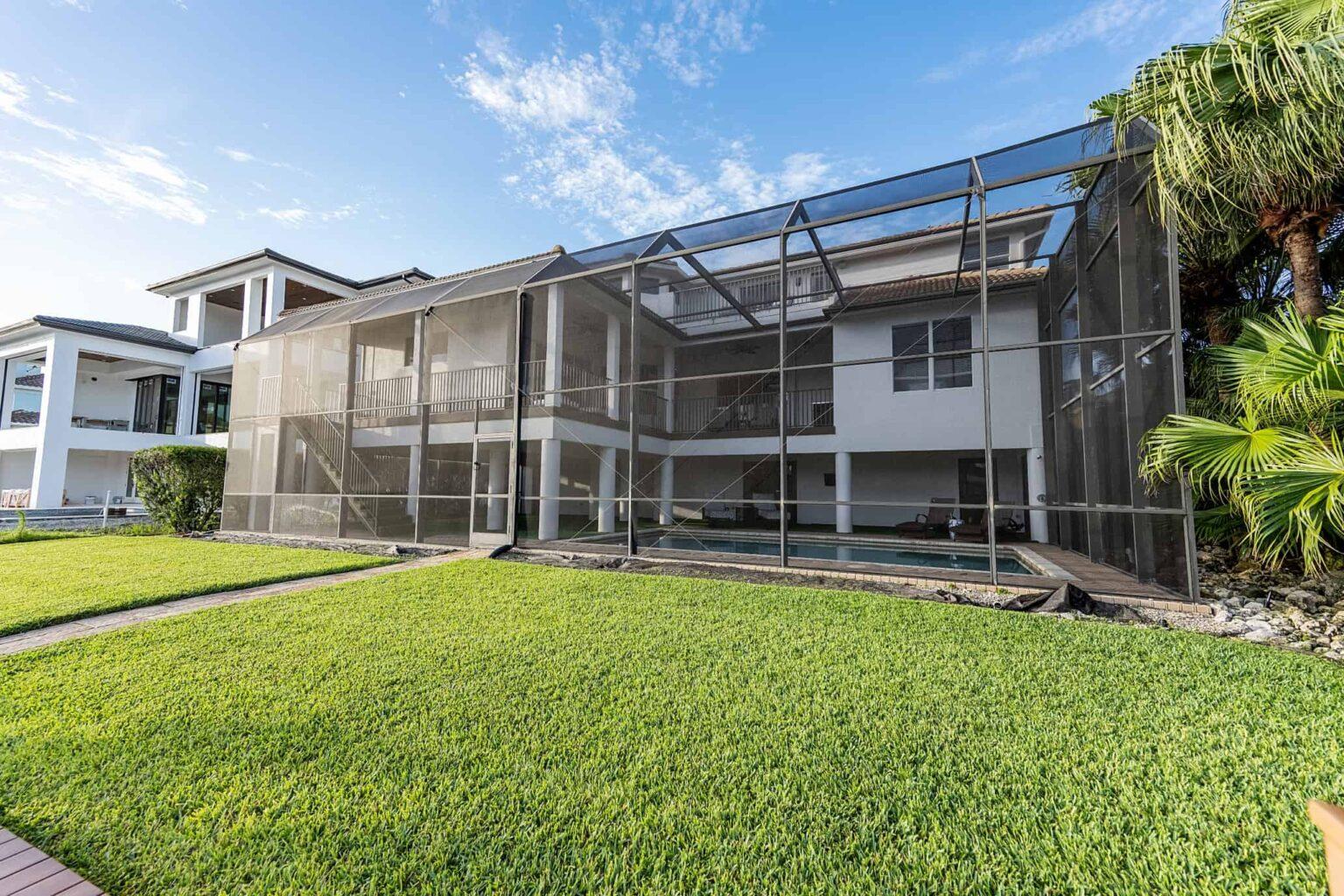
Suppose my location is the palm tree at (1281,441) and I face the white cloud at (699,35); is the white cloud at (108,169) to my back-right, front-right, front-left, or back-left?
front-left
